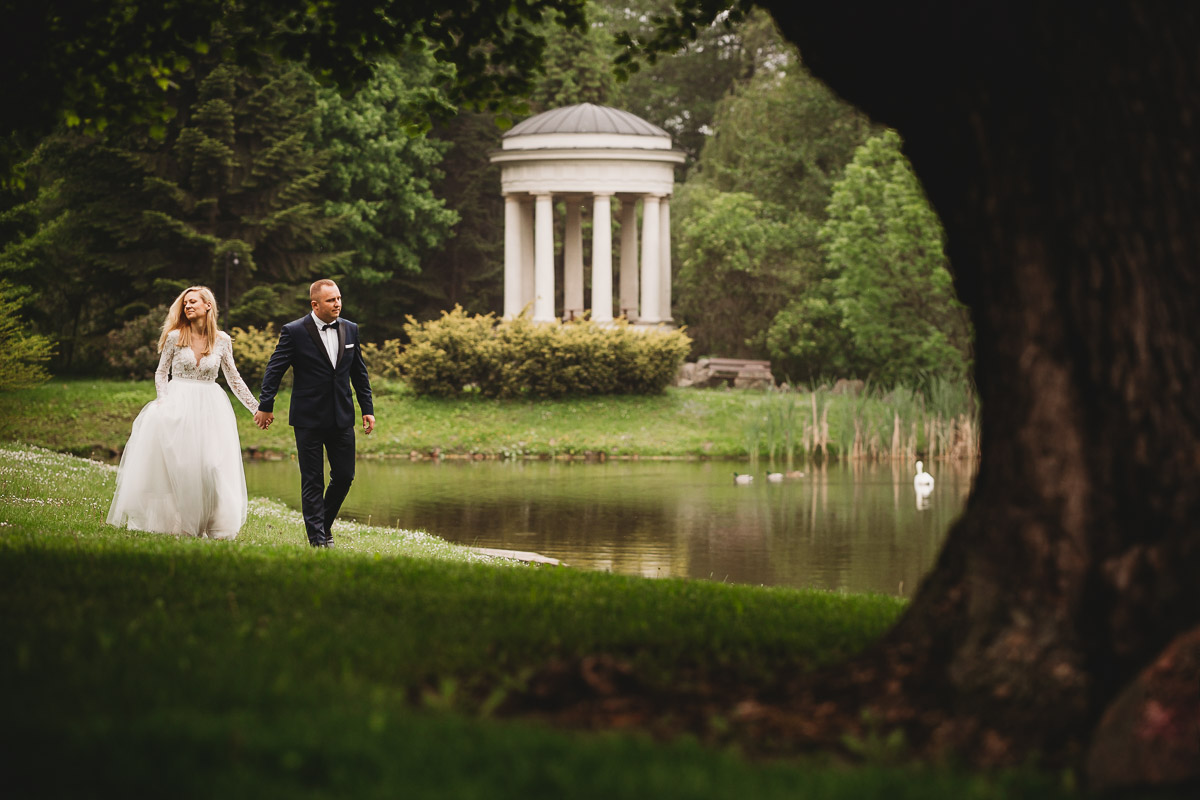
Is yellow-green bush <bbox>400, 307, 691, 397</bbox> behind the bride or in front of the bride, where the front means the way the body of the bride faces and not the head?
behind

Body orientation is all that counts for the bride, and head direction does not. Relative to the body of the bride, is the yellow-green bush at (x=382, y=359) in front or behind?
behind

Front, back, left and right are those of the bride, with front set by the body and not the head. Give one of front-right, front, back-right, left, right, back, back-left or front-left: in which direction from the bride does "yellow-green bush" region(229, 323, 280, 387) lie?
back

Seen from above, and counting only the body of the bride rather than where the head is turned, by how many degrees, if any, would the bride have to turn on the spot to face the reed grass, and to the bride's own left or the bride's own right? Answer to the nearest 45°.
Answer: approximately 135° to the bride's own left

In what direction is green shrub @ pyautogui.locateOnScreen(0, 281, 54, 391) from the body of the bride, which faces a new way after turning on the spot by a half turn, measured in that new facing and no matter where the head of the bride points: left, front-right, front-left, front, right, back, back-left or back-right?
front

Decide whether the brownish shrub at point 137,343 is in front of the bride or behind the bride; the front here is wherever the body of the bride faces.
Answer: behind

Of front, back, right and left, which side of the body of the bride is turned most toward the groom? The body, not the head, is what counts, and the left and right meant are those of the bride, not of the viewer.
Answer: left

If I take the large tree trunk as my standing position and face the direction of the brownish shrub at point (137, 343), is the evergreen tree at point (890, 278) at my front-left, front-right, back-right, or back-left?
front-right

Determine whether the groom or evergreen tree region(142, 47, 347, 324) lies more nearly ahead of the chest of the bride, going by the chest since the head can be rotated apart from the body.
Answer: the groom

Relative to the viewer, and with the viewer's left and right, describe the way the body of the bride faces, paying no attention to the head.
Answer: facing the viewer

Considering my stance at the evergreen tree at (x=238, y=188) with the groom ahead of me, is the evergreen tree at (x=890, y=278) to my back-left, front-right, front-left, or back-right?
front-left

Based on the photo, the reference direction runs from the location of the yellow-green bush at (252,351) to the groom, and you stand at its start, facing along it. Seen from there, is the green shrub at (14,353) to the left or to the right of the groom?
right

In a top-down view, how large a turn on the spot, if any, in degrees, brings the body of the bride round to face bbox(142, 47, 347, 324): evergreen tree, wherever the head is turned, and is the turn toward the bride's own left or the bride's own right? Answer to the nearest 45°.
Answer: approximately 180°

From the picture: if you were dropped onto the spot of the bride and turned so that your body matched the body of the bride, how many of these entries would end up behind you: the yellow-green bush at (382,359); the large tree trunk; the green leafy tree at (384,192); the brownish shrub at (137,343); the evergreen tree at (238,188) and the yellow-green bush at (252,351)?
5

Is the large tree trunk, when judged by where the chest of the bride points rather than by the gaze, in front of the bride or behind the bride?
in front

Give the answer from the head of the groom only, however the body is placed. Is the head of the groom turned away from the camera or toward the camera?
toward the camera

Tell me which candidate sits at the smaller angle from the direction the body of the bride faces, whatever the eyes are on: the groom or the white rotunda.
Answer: the groom
